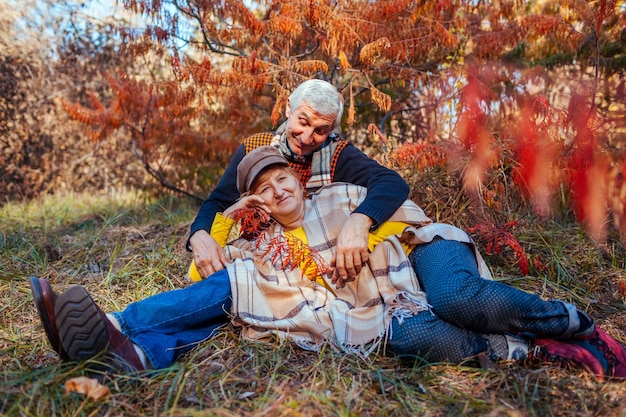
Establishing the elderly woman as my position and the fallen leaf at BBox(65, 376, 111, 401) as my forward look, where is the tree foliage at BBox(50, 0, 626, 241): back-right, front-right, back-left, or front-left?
back-right

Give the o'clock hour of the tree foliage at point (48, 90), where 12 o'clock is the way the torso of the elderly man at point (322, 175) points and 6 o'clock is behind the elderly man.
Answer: The tree foliage is roughly at 5 o'clock from the elderly man.
